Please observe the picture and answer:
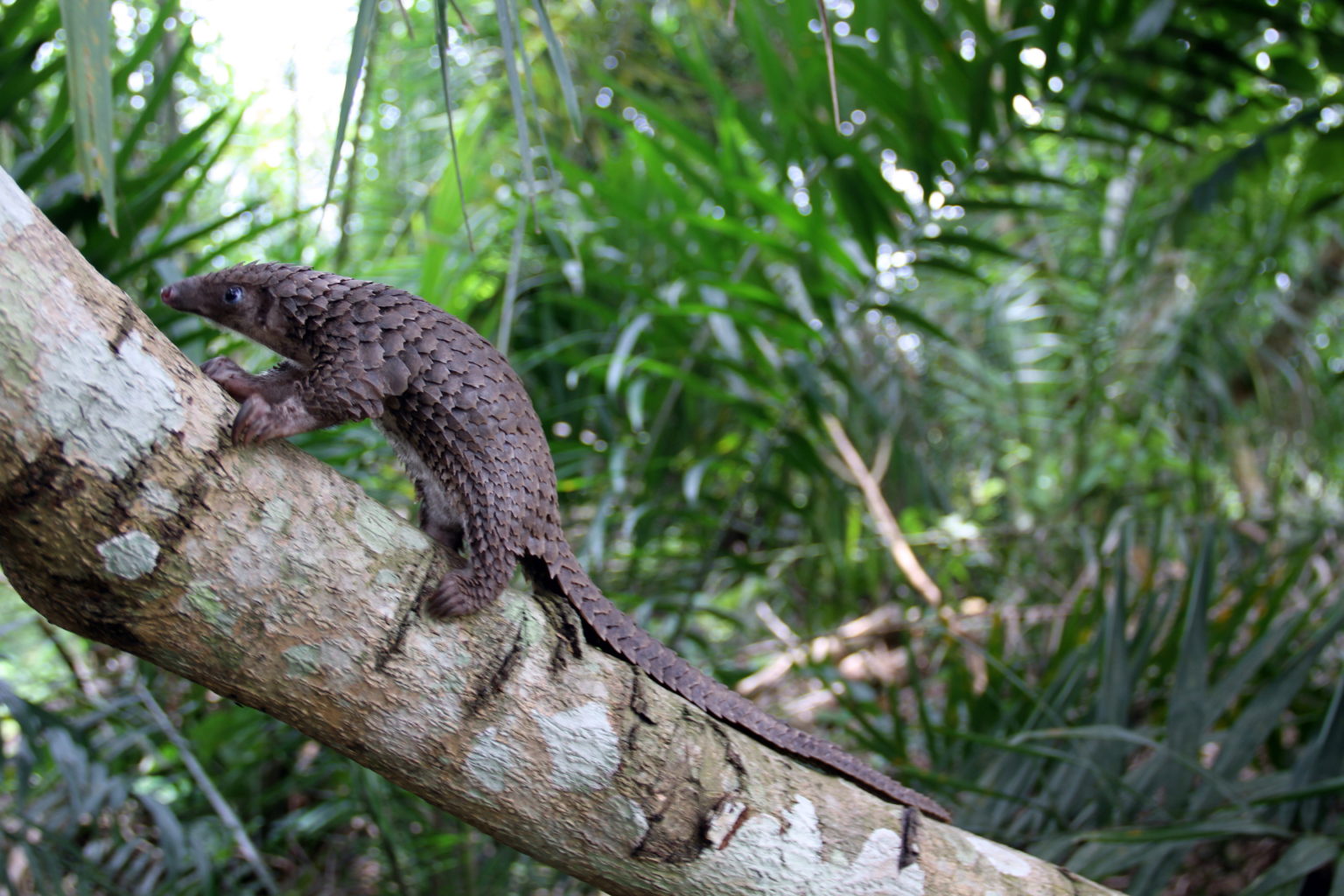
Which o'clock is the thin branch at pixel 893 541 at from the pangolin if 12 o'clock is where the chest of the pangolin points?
The thin branch is roughly at 4 o'clock from the pangolin.

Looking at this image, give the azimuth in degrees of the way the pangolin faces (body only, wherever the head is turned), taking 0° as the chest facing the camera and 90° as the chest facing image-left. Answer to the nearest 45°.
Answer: approximately 90°
